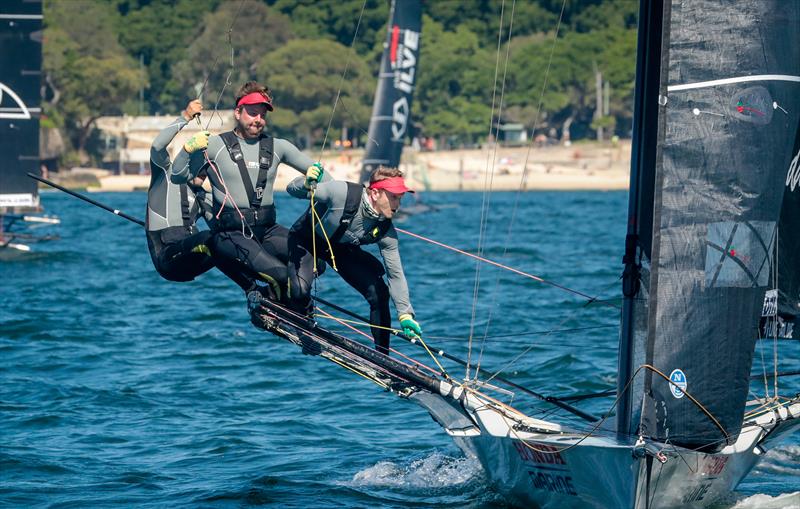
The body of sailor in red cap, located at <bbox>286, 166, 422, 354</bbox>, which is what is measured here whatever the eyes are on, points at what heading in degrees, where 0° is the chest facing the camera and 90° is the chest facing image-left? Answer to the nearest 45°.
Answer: approximately 315°

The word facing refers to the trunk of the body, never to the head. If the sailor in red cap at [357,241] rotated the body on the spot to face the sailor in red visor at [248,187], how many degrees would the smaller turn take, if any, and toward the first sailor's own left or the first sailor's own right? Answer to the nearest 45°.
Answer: approximately 135° to the first sailor's own right

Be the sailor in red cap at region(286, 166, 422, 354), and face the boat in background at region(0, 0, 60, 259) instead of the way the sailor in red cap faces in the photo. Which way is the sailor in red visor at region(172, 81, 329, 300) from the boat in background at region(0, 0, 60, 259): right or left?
left

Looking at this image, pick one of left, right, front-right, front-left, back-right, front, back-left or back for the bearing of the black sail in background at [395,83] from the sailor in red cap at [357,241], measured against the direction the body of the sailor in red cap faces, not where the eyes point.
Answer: back-left

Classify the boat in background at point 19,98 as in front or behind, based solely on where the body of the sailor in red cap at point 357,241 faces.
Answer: behind
